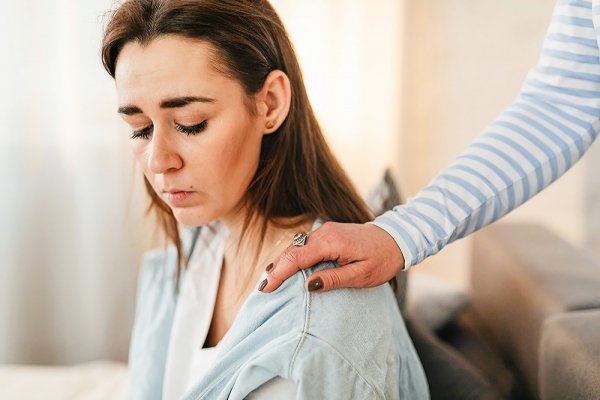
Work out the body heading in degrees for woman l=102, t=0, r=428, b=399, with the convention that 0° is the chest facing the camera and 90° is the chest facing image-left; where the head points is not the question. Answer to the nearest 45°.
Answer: approximately 45°

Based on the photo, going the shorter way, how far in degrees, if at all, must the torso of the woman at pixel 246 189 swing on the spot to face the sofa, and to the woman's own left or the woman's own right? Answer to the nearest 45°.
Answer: approximately 135° to the woman's own left
